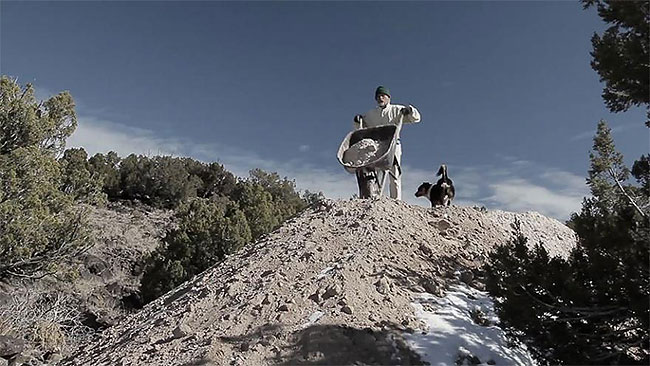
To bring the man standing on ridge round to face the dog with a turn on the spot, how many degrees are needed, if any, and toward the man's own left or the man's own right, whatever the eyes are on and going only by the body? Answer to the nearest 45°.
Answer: approximately 135° to the man's own left

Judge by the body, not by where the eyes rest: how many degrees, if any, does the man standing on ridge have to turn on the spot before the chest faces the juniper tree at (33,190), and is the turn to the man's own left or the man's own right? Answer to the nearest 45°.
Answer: approximately 90° to the man's own right

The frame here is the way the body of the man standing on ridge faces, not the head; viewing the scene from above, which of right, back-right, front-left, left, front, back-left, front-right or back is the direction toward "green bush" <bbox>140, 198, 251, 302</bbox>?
back-right

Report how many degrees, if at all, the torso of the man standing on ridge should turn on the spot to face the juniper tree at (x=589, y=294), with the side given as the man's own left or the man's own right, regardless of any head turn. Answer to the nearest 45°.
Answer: approximately 45° to the man's own left

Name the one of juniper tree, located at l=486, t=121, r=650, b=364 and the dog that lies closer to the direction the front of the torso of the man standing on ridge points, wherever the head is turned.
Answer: the juniper tree

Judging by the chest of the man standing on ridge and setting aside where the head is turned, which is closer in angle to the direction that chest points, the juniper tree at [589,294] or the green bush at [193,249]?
the juniper tree

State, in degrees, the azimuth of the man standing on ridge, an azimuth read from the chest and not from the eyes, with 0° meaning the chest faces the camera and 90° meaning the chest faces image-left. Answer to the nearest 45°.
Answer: approximately 0°
